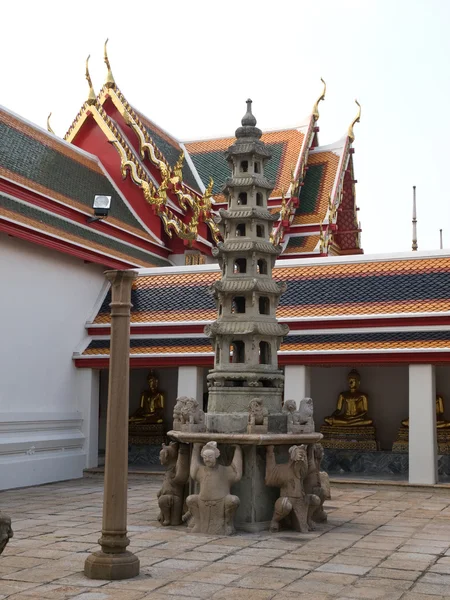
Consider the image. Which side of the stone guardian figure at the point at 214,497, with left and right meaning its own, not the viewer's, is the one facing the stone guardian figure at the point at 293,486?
left

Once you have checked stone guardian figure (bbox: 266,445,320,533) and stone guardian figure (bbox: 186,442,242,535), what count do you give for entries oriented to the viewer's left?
0

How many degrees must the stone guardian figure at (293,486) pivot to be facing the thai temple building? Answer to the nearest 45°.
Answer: approximately 180°

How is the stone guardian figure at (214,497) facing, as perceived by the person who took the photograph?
facing the viewer

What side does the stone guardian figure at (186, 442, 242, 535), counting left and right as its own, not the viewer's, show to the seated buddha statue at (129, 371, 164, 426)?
back

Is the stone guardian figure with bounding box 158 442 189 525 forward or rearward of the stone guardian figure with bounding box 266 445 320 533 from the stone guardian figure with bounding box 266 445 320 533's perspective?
rearward

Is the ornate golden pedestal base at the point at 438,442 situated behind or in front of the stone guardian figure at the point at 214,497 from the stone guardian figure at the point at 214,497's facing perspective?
behind

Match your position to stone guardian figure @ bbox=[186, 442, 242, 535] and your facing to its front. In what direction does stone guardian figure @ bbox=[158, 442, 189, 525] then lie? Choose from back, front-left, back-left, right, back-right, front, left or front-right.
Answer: back-right

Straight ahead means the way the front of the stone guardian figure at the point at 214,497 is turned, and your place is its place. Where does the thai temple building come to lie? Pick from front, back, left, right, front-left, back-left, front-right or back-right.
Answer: back

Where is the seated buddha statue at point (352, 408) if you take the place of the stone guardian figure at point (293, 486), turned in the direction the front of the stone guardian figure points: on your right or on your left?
on your left

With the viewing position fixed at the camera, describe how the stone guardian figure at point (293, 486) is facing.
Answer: facing the viewer and to the right of the viewer

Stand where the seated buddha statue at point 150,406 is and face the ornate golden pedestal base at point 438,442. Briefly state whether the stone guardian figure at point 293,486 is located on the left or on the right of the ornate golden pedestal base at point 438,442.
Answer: right

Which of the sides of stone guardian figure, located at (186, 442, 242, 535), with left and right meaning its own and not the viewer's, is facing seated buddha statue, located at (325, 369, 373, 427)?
back

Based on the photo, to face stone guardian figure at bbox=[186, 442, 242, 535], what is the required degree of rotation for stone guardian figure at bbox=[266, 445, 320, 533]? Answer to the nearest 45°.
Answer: approximately 135° to its right

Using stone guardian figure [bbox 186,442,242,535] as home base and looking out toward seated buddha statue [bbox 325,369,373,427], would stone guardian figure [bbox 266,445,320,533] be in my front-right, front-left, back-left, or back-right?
front-right
